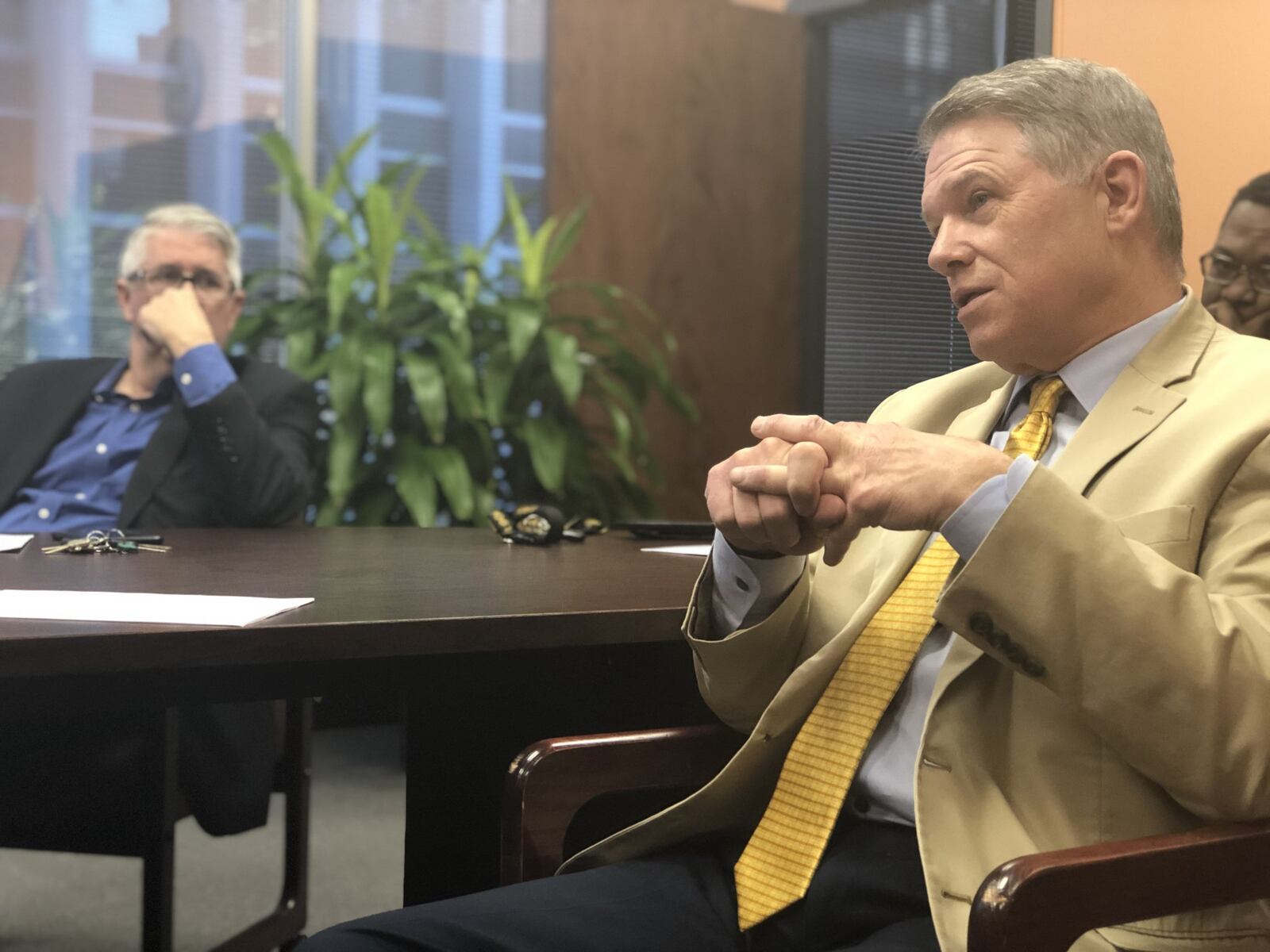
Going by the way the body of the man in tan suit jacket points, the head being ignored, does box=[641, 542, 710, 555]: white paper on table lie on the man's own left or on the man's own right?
on the man's own right

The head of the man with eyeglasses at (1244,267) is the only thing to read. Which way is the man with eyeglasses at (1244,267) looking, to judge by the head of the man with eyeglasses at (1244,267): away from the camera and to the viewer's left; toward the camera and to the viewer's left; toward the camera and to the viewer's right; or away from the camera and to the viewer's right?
toward the camera and to the viewer's left

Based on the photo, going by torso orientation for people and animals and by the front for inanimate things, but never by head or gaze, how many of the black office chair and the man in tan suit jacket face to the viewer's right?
0

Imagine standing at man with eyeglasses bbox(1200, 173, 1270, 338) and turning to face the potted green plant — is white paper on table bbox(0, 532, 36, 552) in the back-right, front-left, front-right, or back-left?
front-left
